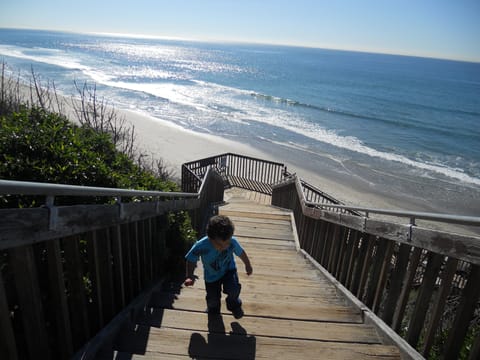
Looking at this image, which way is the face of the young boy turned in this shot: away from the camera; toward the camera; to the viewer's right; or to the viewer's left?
toward the camera

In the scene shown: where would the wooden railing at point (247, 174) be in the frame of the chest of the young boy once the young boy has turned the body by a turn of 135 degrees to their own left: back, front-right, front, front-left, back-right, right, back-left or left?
front-left

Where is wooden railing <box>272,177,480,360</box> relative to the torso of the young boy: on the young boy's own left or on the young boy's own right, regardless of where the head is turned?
on the young boy's own left

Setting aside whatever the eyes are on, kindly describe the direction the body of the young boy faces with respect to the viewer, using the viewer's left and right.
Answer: facing the viewer
